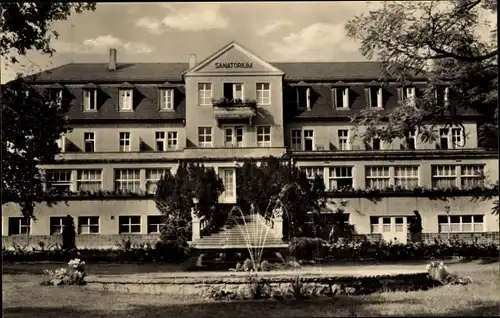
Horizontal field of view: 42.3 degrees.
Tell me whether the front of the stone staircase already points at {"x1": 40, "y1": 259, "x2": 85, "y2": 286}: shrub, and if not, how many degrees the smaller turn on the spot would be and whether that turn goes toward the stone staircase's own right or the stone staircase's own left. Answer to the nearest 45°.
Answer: approximately 45° to the stone staircase's own right

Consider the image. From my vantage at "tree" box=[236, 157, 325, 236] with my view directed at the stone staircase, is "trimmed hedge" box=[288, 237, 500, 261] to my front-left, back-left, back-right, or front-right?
back-left

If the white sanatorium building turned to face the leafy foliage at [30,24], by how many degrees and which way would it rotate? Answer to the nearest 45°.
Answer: approximately 45° to its right

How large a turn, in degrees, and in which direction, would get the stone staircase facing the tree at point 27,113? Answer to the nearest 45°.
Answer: approximately 45° to its right

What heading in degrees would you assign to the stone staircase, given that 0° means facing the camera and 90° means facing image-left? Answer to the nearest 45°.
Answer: approximately 0°
